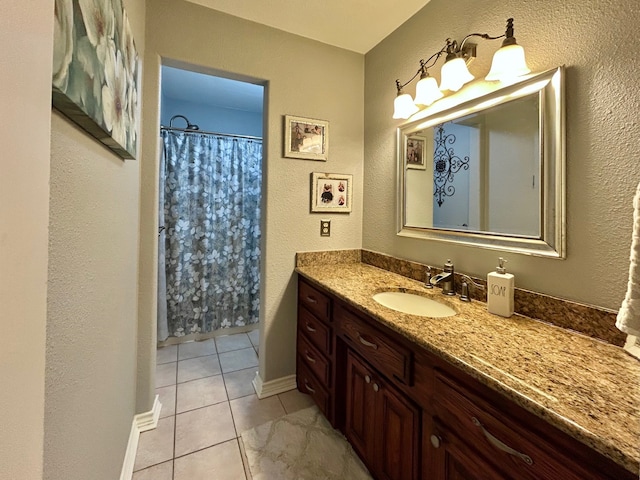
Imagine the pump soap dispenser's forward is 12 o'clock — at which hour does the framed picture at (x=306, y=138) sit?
The framed picture is roughly at 2 o'clock from the pump soap dispenser.

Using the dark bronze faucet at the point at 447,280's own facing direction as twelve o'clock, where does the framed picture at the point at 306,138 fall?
The framed picture is roughly at 2 o'clock from the dark bronze faucet.

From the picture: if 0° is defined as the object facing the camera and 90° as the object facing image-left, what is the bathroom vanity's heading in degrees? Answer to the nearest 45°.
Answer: approximately 45°

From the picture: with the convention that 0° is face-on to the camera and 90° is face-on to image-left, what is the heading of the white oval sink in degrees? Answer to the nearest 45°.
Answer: approximately 45°

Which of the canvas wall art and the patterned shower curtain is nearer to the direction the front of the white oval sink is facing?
the canvas wall art

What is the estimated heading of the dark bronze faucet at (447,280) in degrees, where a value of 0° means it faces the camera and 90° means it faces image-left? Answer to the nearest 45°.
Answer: approximately 45°

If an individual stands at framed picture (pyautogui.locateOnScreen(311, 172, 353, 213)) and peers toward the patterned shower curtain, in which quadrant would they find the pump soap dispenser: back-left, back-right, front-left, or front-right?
back-left

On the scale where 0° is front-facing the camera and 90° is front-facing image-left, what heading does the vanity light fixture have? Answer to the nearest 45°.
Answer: approximately 45°
